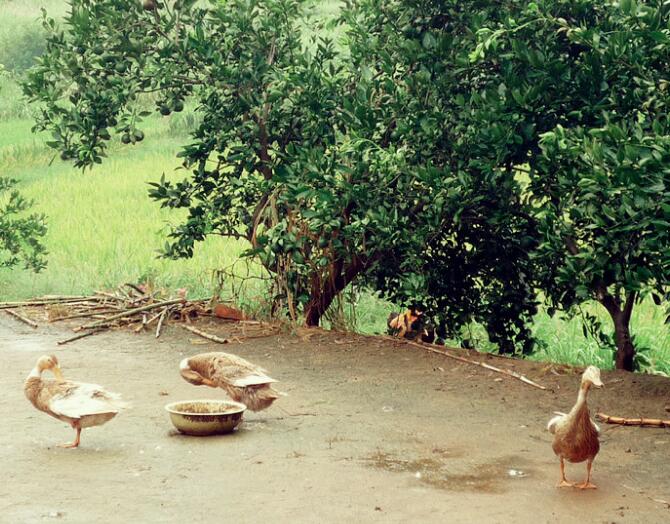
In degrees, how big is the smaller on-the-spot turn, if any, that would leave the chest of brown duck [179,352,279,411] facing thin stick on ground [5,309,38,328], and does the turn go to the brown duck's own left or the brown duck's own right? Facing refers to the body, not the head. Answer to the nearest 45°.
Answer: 0° — it already faces it

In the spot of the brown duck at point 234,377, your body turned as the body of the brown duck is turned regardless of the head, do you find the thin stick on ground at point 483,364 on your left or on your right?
on your right

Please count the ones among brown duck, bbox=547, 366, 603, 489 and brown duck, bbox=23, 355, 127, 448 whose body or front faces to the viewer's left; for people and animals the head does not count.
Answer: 1

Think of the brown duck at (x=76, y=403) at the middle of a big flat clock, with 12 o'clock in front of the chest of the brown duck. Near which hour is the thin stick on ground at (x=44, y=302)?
The thin stick on ground is roughly at 3 o'clock from the brown duck.

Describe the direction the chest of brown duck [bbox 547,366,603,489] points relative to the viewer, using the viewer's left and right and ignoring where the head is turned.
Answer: facing the viewer and to the right of the viewer

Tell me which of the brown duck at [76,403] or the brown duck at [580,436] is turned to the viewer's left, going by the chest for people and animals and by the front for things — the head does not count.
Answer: the brown duck at [76,403]

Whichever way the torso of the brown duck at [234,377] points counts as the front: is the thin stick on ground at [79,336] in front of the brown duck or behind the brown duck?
in front

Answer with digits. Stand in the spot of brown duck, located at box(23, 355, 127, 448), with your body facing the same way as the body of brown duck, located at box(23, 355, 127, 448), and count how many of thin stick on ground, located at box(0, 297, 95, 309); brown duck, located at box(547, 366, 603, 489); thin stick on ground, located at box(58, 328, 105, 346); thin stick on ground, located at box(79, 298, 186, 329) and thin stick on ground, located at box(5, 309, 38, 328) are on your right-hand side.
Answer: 4

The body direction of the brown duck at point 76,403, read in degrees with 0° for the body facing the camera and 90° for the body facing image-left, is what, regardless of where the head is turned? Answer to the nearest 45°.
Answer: approximately 90°
